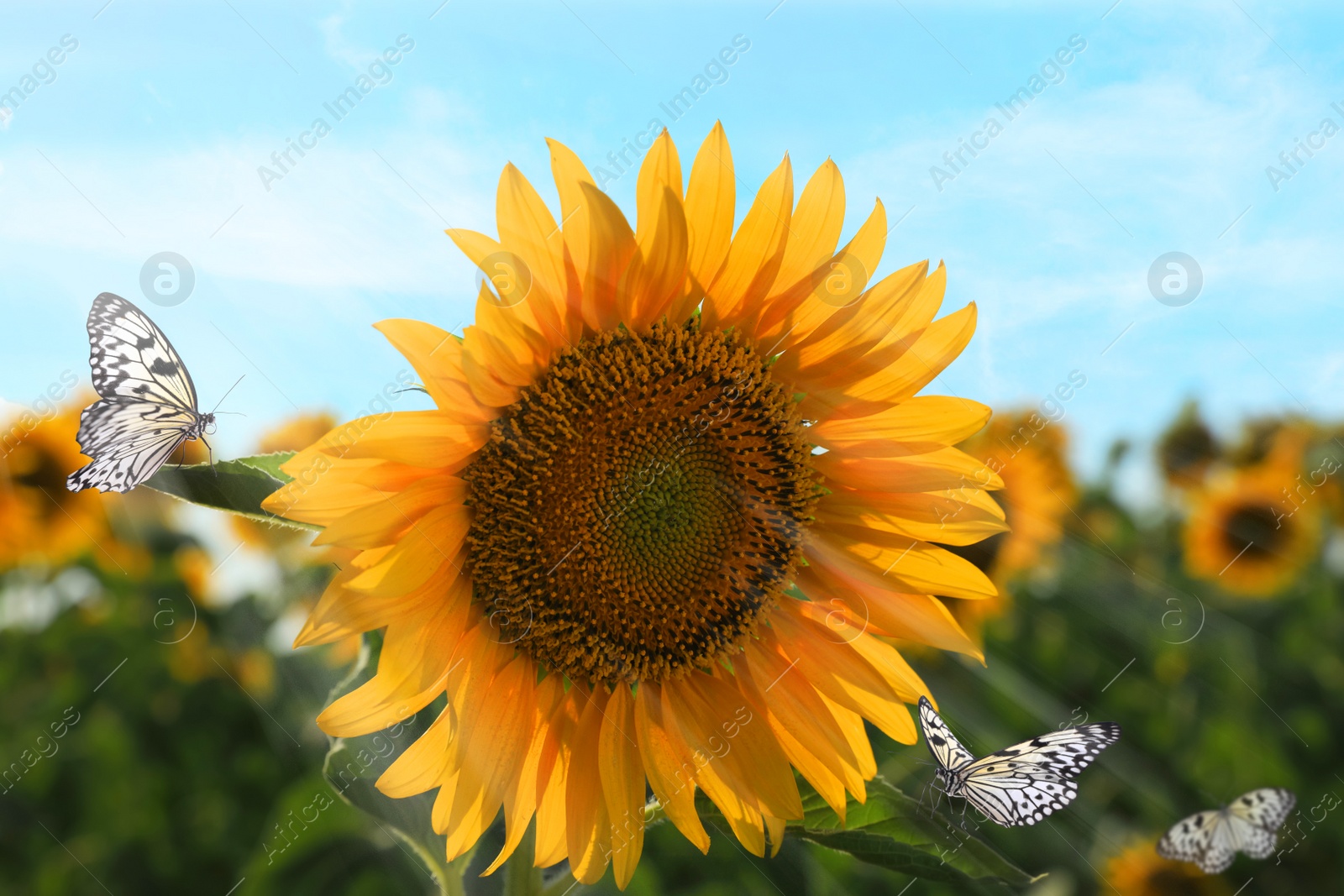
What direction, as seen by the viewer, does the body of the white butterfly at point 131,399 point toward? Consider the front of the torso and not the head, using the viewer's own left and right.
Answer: facing to the right of the viewer

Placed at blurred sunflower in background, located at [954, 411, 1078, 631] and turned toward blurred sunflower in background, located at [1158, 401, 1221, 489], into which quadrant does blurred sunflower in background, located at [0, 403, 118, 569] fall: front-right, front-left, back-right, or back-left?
back-left

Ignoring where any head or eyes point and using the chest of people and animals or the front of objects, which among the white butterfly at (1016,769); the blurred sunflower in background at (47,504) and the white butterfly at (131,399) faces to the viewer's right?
the white butterfly at (131,399)

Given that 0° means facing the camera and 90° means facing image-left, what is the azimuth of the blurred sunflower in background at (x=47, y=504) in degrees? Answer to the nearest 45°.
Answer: approximately 0°

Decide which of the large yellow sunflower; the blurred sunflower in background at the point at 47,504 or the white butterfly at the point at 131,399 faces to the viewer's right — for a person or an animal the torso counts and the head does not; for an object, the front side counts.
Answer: the white butterfly

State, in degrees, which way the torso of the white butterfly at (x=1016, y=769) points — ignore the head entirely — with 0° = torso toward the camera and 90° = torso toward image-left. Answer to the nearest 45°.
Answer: approximately 45°
